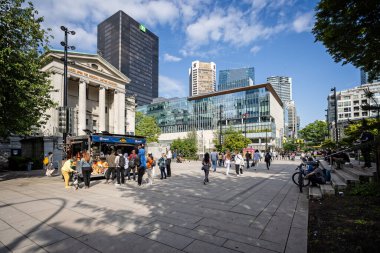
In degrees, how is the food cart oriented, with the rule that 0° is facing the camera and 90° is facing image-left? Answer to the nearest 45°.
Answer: approximately 315°

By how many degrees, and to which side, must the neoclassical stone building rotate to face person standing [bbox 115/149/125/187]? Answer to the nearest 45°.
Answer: approximately 45° to its right

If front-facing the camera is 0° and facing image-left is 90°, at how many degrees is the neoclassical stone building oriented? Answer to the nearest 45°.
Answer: approximately 315°
